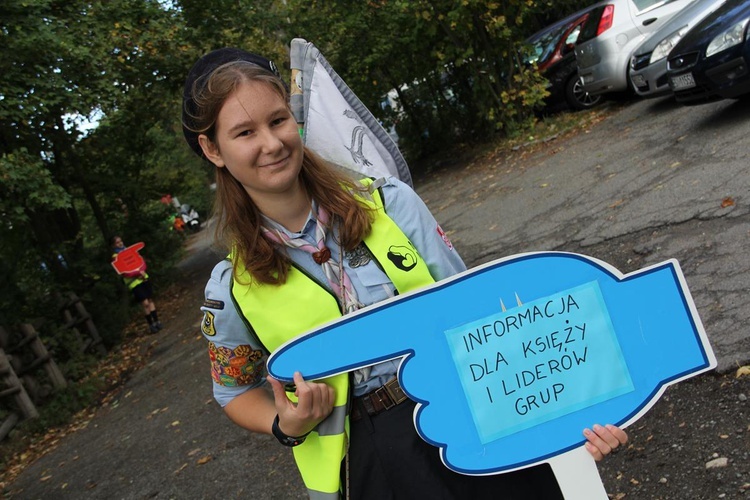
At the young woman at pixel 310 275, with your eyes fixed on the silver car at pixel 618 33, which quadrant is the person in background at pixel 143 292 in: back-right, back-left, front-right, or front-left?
front-left

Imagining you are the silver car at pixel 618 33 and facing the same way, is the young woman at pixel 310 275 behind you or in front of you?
behind

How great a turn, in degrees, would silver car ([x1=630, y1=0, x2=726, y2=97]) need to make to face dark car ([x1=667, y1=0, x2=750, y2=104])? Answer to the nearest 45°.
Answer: approximately 45° to its left

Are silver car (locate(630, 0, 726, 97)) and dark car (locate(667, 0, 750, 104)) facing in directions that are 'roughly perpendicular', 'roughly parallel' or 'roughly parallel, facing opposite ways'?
roughly parallel

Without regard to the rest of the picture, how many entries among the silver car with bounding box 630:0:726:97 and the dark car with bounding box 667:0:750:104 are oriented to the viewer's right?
0

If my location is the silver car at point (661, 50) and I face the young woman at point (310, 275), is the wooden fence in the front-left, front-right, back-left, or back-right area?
front-right

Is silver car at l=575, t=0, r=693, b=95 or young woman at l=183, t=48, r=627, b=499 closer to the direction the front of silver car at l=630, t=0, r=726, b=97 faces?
the young woman

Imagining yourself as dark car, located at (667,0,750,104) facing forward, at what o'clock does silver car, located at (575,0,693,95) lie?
The silver car is roughly at 4 o'clock from the dark car.

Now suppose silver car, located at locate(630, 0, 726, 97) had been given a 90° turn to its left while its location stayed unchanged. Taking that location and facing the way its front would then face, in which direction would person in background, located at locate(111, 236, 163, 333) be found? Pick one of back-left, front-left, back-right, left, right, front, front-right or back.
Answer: back-right

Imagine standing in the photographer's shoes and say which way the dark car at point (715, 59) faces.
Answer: facing the viewer and to the left of the viewer

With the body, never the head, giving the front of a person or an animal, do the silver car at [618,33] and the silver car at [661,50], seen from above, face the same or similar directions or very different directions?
very different directions

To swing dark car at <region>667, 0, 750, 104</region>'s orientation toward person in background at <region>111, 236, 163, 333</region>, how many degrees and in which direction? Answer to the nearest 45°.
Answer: approximately 45° to its right

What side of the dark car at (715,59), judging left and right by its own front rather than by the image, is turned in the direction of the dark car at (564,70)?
right
